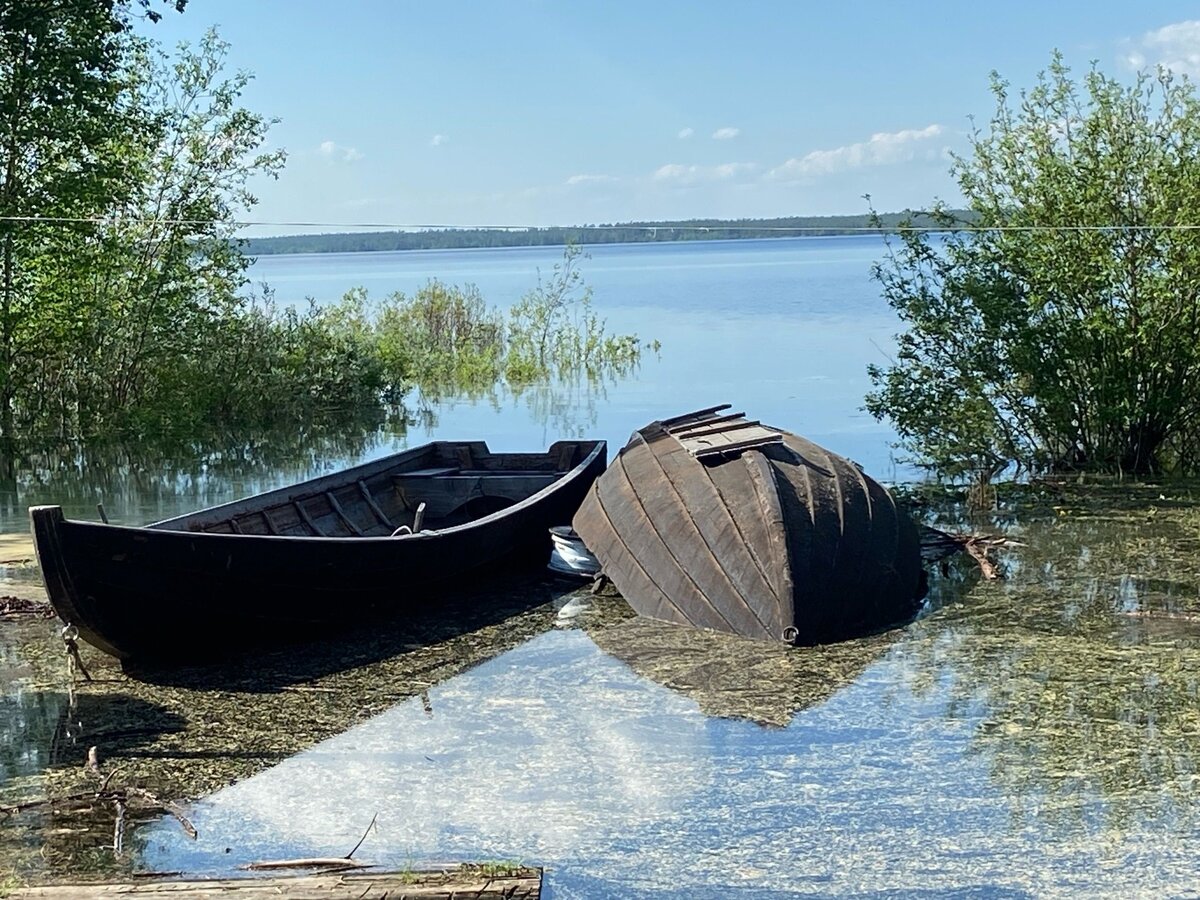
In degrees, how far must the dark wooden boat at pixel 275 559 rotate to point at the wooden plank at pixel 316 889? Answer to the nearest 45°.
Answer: approximately 45° to its left

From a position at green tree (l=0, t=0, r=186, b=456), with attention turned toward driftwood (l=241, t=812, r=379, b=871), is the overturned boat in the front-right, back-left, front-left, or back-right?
front-left

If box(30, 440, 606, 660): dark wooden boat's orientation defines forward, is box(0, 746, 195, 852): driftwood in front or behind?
in front

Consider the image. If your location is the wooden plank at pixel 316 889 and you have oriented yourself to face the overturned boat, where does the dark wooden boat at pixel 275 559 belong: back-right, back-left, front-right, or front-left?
front-left

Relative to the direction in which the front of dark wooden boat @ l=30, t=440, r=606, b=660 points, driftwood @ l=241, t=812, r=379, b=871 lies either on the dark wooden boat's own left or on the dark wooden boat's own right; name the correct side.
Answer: on the dark wooden boat's own left

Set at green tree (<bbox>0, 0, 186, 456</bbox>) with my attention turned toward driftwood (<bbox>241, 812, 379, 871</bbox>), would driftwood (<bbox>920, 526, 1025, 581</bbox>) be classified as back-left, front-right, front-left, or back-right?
front-left

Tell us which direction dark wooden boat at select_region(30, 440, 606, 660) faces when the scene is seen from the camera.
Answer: facing the viewer and to the left of the viewer

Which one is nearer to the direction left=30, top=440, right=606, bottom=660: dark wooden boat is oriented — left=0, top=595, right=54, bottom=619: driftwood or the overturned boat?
the driftwood

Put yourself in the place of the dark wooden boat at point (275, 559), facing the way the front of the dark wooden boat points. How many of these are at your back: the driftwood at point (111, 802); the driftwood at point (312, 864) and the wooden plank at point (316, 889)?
0

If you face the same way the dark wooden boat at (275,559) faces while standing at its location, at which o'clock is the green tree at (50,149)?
The green tree is roughly at 4 o'clock from the dark wooden boat.

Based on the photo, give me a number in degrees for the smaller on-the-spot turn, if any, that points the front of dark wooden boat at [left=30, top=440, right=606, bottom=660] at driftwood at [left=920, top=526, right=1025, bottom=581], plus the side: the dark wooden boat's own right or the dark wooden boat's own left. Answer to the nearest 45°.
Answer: approximately 135° to the dark wooden boat's own left

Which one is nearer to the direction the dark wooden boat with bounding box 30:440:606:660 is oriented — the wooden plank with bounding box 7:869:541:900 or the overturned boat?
the wooden plank

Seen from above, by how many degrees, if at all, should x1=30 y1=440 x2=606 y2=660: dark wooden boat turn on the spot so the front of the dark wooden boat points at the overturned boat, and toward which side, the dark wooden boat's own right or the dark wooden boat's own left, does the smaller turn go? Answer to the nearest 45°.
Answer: approximately 135° to the dark wooden boat's own left
